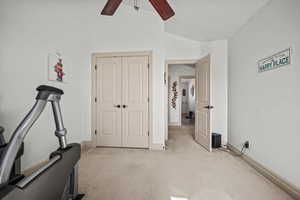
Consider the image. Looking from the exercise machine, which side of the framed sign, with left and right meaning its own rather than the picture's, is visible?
front

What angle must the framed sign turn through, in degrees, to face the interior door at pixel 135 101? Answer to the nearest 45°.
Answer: approximately 45° to its right

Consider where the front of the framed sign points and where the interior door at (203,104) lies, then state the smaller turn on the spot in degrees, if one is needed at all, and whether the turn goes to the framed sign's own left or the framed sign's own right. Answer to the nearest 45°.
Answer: approximately 90° to the framed sign's own right

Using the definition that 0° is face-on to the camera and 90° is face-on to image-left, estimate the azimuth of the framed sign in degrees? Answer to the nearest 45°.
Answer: approximately 45°

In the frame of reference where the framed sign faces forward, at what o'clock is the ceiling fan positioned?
The ceiling fan is roughly at 12 o'clock from the framed sign.

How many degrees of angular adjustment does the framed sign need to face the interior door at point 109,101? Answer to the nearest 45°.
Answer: approximately 45° to its right

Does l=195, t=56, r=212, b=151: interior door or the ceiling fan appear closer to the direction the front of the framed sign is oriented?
the ceiling fan

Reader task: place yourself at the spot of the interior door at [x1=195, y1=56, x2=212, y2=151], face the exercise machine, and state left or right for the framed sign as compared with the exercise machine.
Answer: left

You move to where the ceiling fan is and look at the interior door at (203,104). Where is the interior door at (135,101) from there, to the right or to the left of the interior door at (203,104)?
left
